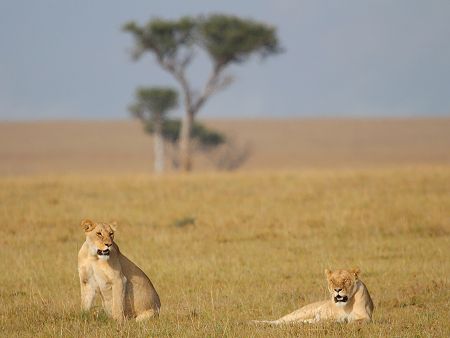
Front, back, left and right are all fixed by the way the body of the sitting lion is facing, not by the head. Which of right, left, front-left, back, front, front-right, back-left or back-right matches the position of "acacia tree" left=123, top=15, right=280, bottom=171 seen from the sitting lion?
back-right

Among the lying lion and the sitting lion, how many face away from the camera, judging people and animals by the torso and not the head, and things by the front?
0

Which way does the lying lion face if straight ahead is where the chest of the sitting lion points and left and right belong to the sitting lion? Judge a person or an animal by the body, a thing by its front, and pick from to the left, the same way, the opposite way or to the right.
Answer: to the left

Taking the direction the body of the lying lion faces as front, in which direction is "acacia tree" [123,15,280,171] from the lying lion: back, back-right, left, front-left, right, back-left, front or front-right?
back-left

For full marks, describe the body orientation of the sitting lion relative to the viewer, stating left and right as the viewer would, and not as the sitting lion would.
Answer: facing the viewer and to the left of the viewer
